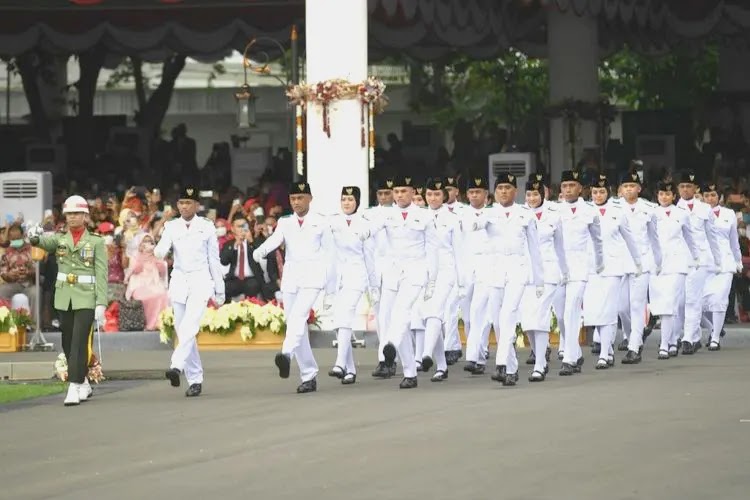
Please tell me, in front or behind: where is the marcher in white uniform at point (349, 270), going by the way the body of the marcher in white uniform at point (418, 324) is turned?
in front

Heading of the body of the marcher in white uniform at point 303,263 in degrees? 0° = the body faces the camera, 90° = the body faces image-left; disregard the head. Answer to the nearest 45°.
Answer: approximately 45°

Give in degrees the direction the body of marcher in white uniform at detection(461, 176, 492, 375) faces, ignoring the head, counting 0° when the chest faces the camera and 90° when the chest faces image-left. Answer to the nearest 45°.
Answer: approximately 45°

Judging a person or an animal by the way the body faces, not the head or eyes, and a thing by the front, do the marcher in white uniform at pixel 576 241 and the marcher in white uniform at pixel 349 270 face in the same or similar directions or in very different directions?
same or similar directions

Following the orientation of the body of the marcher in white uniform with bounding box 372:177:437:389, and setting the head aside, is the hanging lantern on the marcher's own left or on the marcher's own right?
on the marcher's own right

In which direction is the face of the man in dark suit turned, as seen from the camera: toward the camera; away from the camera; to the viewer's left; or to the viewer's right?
toward the camera

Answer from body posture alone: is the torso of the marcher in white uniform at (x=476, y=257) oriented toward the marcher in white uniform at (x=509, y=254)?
no

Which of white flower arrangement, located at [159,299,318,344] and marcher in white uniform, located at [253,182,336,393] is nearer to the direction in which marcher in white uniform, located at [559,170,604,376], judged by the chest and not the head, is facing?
the marcher in white uniform

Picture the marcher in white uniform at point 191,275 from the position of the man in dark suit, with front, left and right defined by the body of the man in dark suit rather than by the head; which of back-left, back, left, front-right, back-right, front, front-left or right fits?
front

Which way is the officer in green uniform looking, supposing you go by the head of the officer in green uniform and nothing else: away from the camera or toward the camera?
toward the camera

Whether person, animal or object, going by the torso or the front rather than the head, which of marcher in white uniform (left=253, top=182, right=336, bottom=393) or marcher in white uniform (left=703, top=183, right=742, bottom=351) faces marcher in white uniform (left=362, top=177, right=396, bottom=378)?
marcher in white uniform (left=703, top=183, right=742, bottom=351)

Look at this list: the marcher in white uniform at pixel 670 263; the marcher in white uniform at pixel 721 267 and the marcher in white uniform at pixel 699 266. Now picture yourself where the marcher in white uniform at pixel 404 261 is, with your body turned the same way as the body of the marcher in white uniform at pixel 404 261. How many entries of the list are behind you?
3

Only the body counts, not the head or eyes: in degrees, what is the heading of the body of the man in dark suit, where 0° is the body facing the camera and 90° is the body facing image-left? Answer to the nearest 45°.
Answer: approximately 0°

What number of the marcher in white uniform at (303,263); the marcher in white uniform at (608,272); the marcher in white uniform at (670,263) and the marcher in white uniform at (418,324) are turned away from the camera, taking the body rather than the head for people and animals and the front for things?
0

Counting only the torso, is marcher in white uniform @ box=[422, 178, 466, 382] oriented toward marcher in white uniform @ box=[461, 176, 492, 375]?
no

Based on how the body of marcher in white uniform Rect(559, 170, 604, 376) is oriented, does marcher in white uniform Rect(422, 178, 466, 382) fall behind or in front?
in front

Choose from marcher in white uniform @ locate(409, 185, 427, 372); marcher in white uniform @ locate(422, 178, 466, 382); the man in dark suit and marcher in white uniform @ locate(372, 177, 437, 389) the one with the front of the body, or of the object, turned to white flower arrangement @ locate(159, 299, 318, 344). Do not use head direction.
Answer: the man in dark suit

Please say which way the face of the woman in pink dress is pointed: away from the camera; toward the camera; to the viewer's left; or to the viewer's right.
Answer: toward the camera

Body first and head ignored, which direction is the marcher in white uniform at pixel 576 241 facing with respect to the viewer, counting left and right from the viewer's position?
facing the viewer and to the left of the viewer

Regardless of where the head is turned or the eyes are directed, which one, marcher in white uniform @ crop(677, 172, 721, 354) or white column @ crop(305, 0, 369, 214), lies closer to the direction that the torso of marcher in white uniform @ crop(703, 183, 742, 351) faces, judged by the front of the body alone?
the marcher in white uniform

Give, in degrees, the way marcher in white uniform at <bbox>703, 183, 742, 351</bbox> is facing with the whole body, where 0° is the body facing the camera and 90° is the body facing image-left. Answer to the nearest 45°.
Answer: approximately 45°
